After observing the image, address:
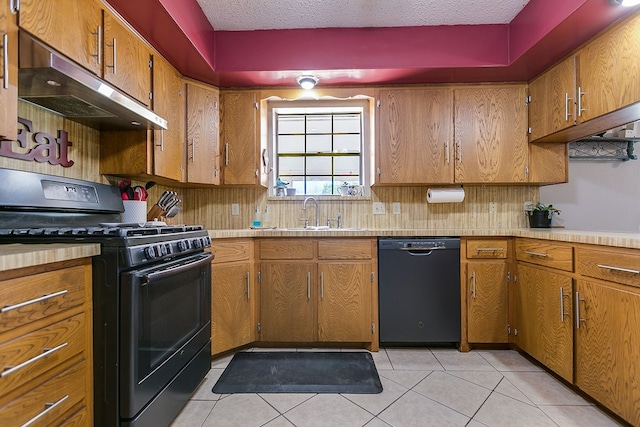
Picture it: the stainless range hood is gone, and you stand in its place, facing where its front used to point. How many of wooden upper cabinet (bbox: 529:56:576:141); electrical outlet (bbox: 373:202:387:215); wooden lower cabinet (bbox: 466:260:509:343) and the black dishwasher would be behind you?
0

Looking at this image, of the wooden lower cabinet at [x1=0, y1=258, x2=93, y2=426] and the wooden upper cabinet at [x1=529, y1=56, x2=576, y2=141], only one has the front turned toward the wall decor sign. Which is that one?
the wooden upper cabinet

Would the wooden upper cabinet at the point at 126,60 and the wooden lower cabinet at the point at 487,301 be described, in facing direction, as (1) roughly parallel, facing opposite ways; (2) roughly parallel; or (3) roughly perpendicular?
roughly perpendicular

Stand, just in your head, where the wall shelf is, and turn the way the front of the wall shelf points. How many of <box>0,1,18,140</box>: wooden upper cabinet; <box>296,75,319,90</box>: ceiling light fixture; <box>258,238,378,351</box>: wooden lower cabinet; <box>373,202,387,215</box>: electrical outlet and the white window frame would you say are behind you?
0

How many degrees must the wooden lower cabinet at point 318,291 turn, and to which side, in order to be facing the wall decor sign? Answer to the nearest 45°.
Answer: approximately 45° to its right

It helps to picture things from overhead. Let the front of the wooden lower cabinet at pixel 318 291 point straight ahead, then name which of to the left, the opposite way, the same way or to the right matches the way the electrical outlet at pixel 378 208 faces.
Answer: the same way

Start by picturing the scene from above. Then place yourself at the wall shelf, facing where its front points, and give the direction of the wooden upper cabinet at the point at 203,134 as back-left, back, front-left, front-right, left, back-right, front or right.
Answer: front-right

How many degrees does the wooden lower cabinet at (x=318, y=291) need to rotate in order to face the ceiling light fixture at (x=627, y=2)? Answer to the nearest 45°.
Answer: approximately 45° to its left

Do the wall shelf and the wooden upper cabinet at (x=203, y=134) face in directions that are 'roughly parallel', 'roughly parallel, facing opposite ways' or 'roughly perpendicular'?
roughly perpendicular

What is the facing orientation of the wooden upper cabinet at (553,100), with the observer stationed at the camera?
facing the viewer and to the left of the viewer

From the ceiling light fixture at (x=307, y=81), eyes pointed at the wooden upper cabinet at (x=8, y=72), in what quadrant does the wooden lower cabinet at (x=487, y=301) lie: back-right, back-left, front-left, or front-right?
back-left

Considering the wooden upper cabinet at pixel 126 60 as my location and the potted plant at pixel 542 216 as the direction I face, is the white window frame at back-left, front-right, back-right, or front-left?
front-left

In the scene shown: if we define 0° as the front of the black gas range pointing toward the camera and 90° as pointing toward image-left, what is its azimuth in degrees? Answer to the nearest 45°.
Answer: approximately 315°

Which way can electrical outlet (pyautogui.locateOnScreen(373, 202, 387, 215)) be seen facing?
toward the camera

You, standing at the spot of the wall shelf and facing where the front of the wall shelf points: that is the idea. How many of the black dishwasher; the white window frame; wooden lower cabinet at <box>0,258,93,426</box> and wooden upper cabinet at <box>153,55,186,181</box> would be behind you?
0

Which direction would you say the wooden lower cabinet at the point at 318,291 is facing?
toward the camera

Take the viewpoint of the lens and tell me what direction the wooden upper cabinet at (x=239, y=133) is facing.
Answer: facing the viewer

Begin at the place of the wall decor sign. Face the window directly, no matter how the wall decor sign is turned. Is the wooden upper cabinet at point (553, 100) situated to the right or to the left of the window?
right
